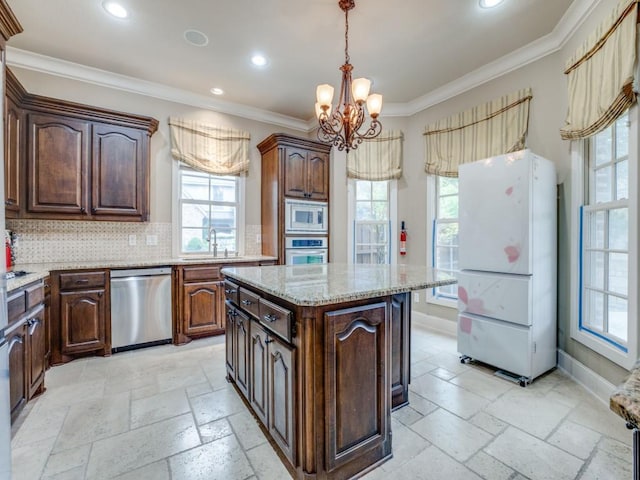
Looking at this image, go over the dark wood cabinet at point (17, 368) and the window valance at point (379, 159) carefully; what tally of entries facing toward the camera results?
1

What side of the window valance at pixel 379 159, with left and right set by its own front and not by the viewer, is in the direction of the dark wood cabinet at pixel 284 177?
right

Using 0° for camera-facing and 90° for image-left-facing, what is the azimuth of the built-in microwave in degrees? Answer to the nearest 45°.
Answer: approximately 315°

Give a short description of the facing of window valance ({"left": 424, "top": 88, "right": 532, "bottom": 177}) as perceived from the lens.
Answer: facing the viewer and to the left of the viewer

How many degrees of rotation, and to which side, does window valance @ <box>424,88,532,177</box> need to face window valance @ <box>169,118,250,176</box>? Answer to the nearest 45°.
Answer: approximately 45° to its right

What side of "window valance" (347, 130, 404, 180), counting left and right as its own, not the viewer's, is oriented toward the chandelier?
front

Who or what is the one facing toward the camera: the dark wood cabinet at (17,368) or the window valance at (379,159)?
the window valance

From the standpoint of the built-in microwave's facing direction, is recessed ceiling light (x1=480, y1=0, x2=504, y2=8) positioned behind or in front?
in front

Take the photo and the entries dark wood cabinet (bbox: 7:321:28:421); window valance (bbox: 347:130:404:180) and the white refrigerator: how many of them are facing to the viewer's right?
1

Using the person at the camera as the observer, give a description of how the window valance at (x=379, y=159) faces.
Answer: facing the viewer

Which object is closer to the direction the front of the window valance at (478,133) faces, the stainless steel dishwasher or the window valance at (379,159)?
the stainless steel dishwasher

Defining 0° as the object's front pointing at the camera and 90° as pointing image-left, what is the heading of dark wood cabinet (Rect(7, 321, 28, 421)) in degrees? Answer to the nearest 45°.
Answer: approximately 270°

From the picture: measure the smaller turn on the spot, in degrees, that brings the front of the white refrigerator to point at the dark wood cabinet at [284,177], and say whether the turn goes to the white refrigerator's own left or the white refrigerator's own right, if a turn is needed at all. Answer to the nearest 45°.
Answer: approximately 45° to the white refrigerator's own right
